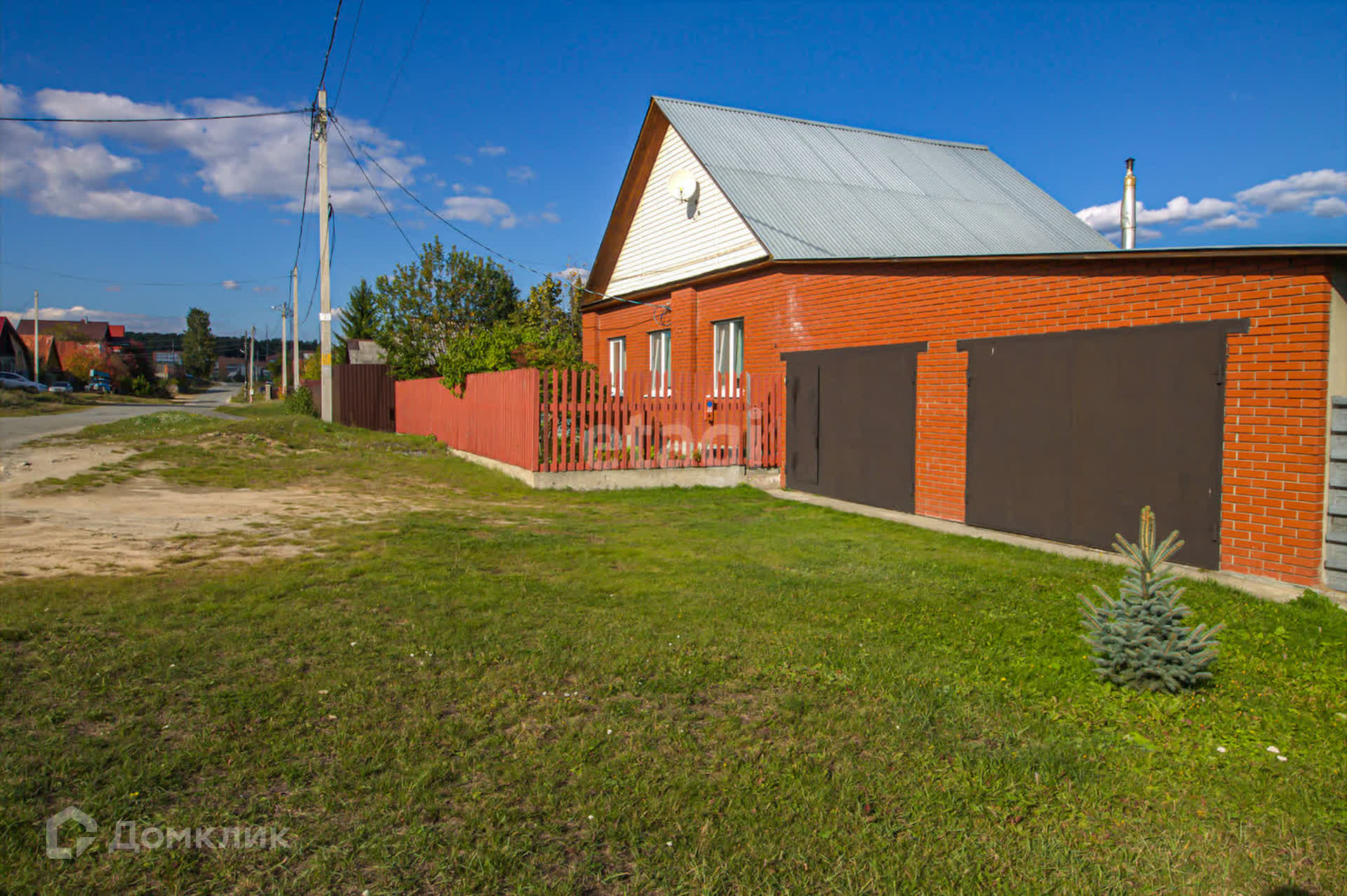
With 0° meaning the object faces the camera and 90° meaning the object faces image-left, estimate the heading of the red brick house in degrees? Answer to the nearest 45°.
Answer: approximately 45°

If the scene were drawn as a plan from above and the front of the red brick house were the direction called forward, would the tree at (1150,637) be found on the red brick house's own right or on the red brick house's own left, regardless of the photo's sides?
on the red brick house's own left
